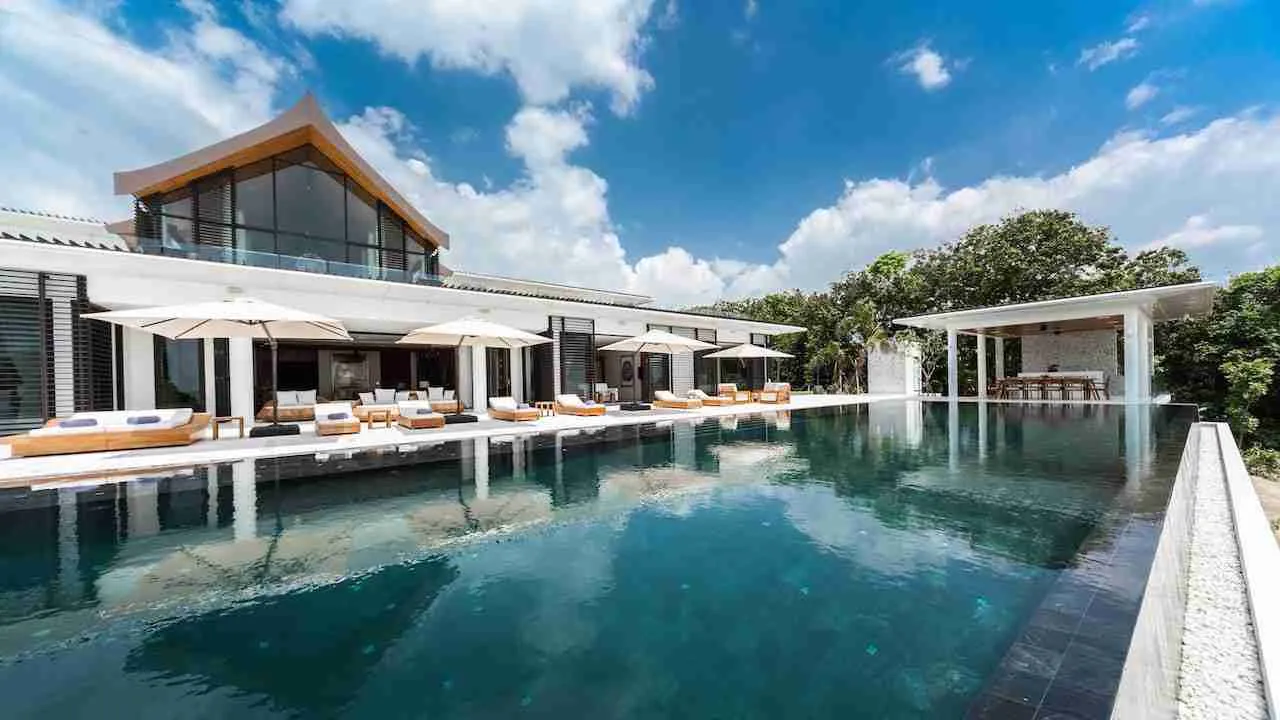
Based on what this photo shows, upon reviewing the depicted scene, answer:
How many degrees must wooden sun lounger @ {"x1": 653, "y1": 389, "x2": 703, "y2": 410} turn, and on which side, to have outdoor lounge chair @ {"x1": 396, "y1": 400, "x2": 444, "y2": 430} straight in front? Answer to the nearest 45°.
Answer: approximately 90° to its right

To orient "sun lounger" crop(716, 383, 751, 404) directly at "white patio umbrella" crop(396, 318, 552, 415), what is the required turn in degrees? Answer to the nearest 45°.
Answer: approximately 90° to its right

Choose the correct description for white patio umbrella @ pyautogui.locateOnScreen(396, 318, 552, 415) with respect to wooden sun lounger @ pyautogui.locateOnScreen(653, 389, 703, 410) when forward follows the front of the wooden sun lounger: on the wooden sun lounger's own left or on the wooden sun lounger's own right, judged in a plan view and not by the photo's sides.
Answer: on the wooden sun lounger's own right

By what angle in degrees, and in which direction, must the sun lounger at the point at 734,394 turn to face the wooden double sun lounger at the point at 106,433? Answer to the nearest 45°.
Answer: approximately 90° to its right

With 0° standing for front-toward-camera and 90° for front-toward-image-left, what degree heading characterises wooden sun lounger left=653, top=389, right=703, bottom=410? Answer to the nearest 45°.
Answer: approximately 315°

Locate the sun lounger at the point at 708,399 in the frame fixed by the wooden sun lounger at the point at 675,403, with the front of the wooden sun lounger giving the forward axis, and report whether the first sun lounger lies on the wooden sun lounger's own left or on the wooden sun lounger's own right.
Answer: on the wooden sun lounger's own left

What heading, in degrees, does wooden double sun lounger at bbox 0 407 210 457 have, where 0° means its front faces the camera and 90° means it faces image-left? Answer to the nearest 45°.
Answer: approximately 0°

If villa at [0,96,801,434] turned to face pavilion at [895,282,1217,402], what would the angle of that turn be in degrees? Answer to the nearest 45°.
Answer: approximately 45° to its left
